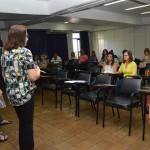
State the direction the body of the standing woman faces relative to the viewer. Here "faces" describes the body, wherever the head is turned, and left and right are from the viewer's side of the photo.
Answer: facing away from the viewer and to the right of the viewer

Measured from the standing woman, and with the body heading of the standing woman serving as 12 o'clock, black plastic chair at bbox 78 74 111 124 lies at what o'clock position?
The black plastic chair is roughly at 12 o'clock from the standing woman.

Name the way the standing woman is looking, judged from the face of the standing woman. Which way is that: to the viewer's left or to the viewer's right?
to the viewer's right

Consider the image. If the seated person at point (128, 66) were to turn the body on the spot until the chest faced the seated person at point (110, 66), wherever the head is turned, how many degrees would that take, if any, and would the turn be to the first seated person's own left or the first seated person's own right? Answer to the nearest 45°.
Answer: approximately 90° to the first seated person's own right

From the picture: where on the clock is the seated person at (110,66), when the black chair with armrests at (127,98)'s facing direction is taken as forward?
The seated person is roughly at 4 o'clock from the black chair with armrests.

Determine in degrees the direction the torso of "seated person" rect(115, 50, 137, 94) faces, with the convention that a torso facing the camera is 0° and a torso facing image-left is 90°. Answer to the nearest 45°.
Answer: approximately 45°

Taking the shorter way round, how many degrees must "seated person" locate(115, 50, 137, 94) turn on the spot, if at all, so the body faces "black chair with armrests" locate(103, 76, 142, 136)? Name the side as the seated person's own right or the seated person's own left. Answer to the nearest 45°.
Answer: approximately 45° to the seated person's own left

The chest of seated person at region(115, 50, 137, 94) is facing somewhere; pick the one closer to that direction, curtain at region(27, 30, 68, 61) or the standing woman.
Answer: the standing woman

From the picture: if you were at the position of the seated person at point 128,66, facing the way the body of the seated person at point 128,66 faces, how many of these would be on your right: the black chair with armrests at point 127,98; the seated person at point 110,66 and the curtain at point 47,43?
2

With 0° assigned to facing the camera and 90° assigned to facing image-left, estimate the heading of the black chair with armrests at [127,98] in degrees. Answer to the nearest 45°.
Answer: approximately 45°

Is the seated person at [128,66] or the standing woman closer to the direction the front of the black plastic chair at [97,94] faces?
the standing woman
